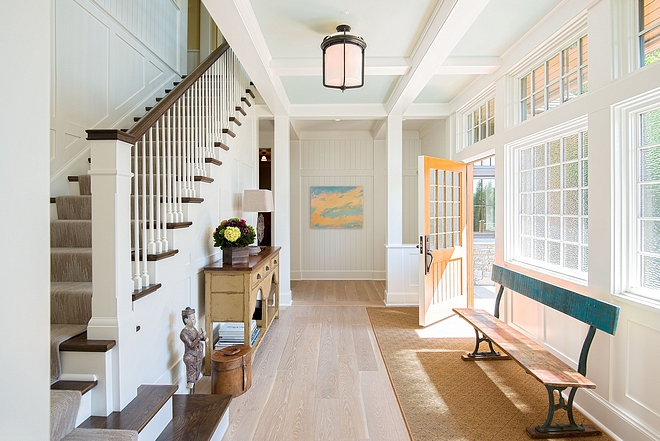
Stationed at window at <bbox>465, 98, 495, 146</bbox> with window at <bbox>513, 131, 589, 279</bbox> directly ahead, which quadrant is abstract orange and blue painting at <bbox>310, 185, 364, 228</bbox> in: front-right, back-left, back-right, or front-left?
back-right

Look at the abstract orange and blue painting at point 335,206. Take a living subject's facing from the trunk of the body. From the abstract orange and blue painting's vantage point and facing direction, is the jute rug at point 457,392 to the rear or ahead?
ahead

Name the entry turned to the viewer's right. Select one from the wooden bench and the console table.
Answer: the console table

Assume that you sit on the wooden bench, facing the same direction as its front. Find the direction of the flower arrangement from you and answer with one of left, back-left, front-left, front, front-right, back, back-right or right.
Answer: front-right

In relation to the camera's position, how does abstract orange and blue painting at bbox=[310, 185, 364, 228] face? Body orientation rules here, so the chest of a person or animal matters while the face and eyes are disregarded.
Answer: facing the viewer

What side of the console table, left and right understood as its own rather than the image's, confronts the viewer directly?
right

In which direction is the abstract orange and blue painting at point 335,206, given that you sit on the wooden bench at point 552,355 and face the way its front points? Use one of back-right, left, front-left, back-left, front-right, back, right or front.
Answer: right

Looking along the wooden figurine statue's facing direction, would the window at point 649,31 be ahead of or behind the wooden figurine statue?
ahead

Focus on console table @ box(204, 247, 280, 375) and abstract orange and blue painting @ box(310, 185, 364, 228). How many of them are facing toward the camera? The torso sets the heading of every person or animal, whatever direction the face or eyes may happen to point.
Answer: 1

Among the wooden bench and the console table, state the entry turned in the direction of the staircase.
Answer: the wooden bench

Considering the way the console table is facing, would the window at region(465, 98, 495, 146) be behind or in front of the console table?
in front

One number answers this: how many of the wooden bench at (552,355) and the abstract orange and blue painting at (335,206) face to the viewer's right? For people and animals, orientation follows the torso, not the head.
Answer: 0

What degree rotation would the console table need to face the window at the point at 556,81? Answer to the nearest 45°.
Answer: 0° — it already faces it
